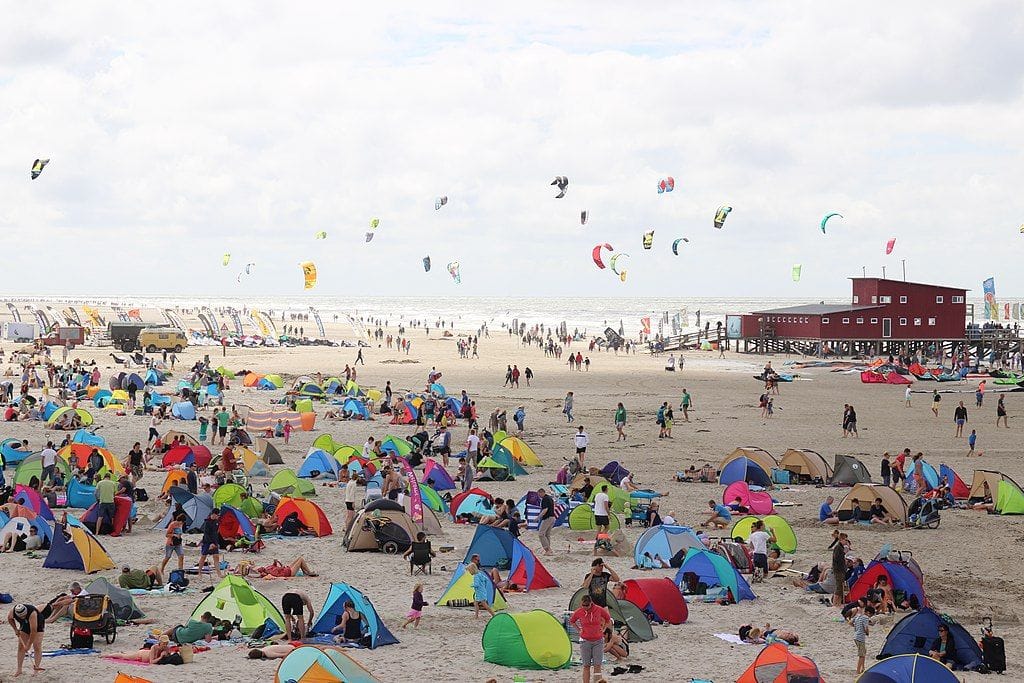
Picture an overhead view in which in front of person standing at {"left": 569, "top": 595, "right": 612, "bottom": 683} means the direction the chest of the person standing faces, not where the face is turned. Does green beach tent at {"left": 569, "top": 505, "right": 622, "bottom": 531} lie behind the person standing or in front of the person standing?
behind

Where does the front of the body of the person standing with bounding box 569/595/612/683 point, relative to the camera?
toward the camera

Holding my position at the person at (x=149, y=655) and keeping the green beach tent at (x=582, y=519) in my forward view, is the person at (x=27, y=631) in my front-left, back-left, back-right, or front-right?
back-left

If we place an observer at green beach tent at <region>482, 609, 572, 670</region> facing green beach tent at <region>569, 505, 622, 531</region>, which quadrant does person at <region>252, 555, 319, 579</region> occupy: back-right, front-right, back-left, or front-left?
front-left

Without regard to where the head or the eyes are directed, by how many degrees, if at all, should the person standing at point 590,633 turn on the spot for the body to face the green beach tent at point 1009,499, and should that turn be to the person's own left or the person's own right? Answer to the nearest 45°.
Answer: approximately 135° to the person's own left
